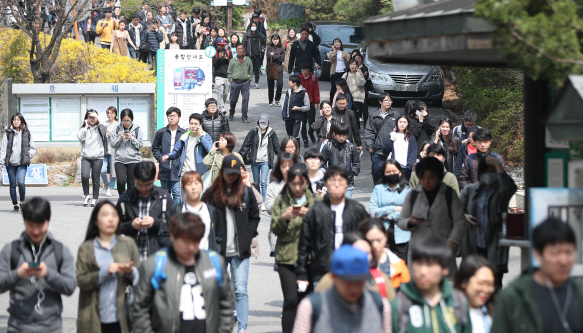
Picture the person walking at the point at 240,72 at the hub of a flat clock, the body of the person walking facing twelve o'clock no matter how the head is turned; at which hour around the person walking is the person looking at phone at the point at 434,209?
The person looking at phone is roughly at 12 o'clock from the person walking.

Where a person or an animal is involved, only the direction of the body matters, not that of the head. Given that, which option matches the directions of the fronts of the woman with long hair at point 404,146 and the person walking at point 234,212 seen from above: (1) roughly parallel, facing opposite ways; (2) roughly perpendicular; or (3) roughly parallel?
roughly parallel

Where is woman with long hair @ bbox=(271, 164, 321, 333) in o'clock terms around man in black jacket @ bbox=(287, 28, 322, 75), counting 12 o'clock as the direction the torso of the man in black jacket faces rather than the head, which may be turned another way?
The woman with long hair is roughly at 12 o'clock from the man in black jacket.

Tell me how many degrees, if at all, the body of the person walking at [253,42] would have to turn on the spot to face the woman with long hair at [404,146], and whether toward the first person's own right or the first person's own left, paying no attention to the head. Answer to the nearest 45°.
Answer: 0° — they already face them

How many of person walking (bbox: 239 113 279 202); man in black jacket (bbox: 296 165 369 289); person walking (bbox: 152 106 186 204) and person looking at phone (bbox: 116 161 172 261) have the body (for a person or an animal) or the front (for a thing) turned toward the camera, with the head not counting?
4

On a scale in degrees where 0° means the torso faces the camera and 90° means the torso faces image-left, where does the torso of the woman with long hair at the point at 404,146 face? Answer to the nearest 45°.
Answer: approximately 0°

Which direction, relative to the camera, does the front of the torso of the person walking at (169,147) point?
toward the camera

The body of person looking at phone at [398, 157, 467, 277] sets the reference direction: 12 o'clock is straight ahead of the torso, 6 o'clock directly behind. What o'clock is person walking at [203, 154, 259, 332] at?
The person walking is roughly at 3 o'clock from the person looking at phone.

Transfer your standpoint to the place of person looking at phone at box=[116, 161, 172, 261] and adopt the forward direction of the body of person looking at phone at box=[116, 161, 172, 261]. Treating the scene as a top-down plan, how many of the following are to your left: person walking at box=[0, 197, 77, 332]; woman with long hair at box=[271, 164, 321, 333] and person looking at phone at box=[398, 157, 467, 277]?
2

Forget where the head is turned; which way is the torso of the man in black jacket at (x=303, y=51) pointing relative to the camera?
toward the camera

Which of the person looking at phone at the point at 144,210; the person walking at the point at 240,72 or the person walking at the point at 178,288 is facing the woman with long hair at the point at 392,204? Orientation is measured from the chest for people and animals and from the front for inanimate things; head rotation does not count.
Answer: the person walking at the point at 240,72

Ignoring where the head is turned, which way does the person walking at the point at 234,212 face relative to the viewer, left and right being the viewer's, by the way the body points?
facing the viewer

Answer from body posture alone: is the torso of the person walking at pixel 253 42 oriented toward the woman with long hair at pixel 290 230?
yes

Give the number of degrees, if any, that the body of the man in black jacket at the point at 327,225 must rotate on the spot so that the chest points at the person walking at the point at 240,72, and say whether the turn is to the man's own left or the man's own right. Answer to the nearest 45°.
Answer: approximately 180°

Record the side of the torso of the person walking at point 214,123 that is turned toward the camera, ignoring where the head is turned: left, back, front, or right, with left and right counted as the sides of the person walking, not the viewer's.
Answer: front

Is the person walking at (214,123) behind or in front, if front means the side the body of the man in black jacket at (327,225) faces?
behind

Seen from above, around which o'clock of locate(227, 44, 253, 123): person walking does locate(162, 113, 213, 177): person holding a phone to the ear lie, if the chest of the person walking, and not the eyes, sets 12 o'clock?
The person holding a phone to the ear is roughly at 12 o'clock from the person walking.

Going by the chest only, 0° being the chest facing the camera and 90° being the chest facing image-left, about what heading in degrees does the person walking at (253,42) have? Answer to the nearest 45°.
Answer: approximately 0°
